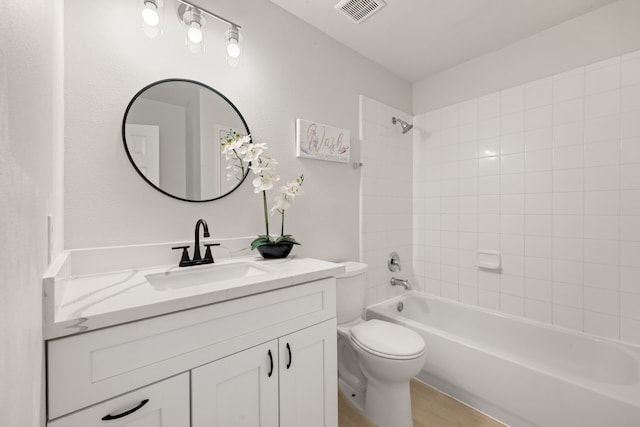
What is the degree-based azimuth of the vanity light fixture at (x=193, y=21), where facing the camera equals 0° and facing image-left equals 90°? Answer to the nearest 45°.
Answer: approximately 315°

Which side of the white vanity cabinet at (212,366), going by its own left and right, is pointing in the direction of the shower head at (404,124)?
left

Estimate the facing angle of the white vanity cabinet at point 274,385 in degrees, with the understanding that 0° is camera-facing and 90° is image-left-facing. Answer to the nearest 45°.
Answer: approximately 315°

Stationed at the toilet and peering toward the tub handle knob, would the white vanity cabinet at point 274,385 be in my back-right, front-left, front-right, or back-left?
back-left

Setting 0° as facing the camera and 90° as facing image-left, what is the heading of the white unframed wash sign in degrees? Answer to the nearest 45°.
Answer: approximately 315°
